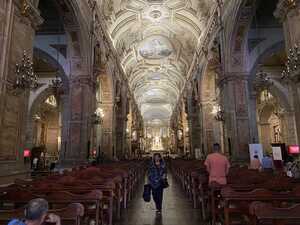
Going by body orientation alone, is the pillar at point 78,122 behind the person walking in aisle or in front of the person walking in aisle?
behind

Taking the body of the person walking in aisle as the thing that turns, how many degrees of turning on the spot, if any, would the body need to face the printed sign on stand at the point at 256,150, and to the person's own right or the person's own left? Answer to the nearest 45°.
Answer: approximately 135° to the person's own left

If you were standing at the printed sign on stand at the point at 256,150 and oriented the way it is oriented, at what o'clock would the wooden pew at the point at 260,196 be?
The wooden pew is roughly at 12 o'clock from the printed sign on stand.

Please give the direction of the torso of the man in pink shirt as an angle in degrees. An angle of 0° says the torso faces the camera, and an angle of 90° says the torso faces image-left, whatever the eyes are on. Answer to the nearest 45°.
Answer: approximately 180°

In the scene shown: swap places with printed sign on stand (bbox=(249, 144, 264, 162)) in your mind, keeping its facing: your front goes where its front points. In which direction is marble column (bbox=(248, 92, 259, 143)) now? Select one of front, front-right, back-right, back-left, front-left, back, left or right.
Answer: back

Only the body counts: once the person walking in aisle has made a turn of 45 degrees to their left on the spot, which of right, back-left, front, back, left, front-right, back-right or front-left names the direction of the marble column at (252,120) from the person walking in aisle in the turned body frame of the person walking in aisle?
left

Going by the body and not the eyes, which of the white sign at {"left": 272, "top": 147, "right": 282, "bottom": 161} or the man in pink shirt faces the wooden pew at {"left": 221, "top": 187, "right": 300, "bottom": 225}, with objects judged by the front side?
the white sign

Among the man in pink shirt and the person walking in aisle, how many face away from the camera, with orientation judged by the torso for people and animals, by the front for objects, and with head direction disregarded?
1

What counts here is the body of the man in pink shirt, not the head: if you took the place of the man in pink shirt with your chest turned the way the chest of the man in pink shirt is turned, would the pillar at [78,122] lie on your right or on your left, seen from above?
on your left

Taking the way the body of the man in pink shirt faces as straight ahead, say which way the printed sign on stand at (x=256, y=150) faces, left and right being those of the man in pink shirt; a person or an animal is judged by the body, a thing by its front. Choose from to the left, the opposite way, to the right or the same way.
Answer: the opposite way
